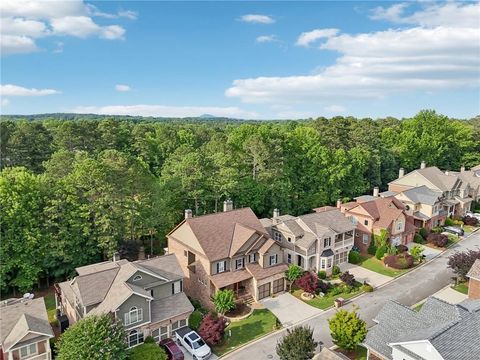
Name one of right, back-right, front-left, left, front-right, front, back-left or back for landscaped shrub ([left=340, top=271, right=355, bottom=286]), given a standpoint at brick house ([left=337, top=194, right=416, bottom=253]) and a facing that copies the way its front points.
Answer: front-right

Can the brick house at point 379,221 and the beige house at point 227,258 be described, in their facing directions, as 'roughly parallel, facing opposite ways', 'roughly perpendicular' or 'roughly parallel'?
roughly parallel

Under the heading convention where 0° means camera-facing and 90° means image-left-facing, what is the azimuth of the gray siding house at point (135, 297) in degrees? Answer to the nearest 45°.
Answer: approximately 315°

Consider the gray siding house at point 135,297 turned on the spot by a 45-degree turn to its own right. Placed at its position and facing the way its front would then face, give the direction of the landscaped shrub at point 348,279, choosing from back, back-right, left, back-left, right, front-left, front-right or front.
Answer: left

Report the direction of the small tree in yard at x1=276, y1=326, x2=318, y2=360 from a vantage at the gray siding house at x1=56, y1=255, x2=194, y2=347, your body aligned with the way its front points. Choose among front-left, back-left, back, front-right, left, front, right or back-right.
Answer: front

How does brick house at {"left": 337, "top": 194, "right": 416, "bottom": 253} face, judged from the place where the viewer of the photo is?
facing the viewer and to the right of the viewer

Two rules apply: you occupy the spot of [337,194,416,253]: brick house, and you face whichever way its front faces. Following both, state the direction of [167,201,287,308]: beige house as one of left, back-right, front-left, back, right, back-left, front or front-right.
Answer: right

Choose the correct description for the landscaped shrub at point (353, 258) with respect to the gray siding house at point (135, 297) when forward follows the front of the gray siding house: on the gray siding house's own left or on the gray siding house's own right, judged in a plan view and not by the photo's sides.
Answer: on the gray siding house's own left
